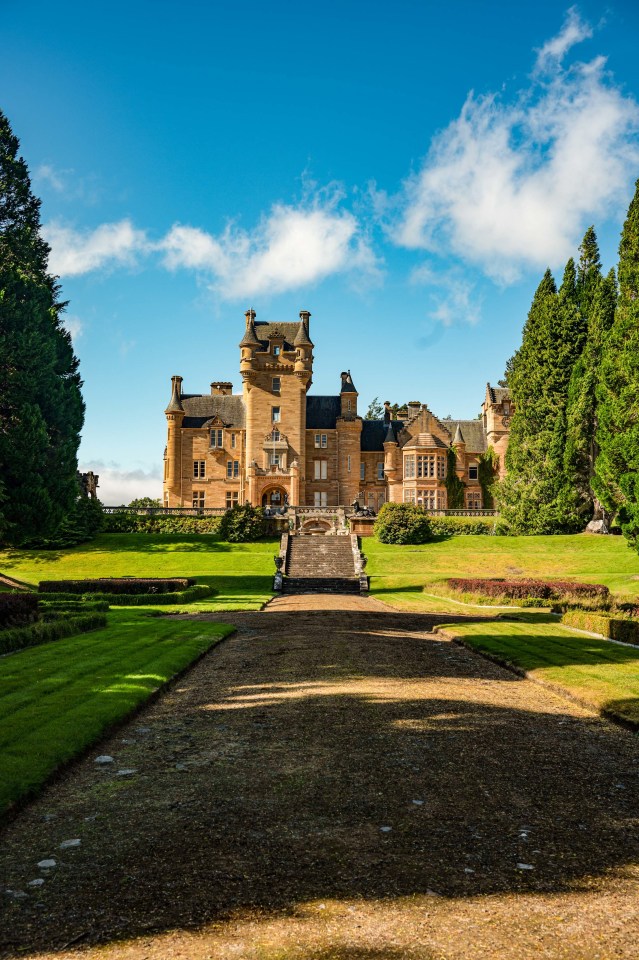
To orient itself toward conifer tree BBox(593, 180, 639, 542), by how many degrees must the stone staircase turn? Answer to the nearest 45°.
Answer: approximately 90° to its left

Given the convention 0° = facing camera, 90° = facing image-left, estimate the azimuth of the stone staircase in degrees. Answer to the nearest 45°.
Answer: approximately 0°

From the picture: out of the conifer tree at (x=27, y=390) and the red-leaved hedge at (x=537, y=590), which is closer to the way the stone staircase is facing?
the red-leaved hedge

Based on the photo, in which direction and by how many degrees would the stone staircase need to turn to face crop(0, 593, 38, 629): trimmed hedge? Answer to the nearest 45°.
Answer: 0° — it already faces it

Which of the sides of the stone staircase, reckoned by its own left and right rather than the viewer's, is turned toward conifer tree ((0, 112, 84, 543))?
right

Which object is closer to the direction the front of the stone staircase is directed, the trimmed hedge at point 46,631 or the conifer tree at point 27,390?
the trimmed hedge
